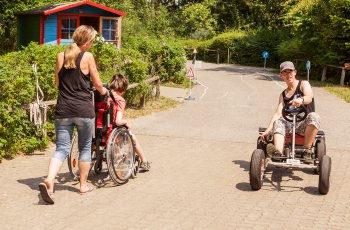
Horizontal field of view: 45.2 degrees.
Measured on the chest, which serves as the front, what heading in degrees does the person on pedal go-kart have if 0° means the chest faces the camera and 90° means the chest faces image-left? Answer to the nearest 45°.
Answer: approximately 0°

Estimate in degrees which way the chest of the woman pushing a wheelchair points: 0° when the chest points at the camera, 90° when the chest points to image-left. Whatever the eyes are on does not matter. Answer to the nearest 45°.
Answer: approximately 225°

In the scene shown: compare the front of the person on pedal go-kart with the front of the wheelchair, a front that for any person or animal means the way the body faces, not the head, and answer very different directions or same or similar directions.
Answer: very different directions

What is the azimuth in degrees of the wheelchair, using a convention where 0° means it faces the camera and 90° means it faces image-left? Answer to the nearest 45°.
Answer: approximately 225°

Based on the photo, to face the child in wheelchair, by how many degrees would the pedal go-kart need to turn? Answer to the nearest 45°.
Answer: approximately 90° to its right

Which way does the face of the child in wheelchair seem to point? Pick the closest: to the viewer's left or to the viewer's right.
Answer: to the viewer's right

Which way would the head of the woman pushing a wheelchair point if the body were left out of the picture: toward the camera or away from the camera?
away from the camera

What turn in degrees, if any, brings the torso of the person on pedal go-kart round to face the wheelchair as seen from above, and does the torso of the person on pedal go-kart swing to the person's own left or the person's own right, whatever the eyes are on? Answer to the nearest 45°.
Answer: approximately 45° to the person's own right
